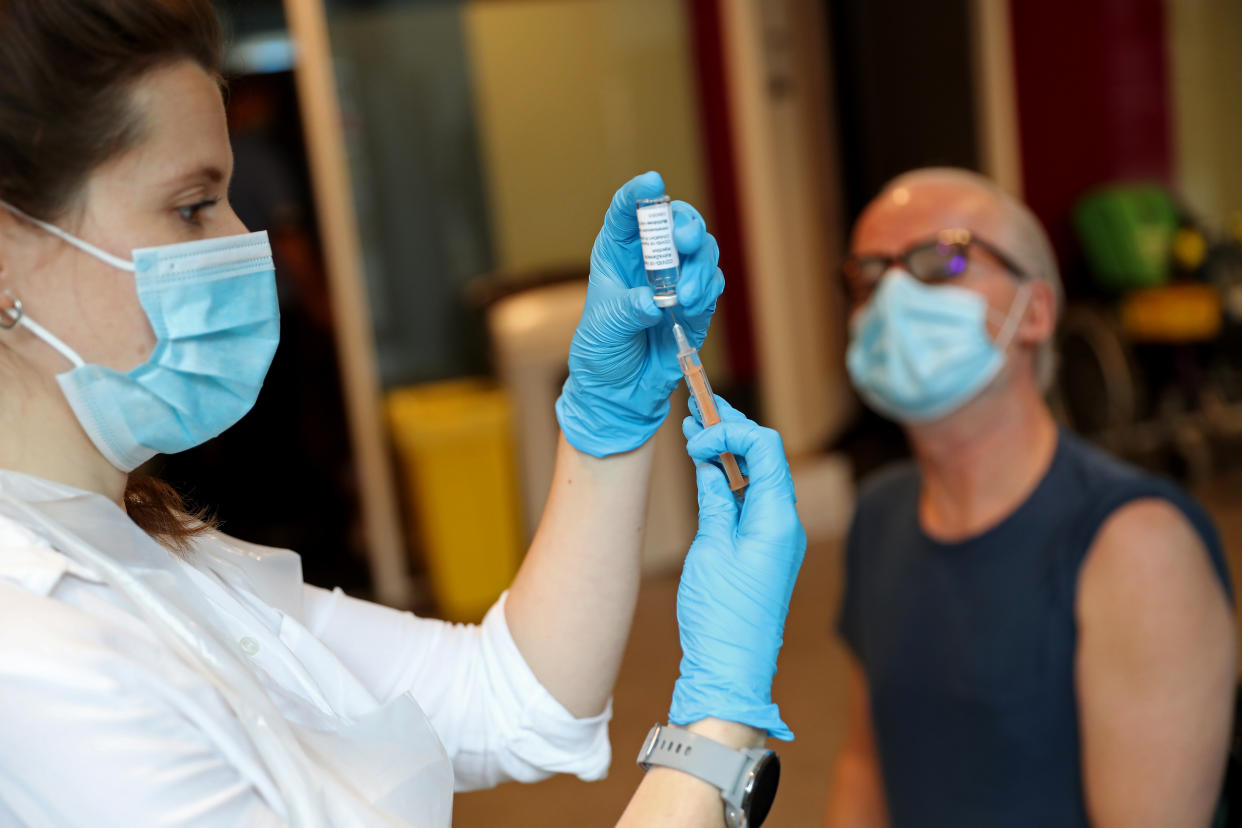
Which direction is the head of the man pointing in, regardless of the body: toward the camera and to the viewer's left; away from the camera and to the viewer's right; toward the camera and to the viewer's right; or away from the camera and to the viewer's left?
toward the camera and to the viewer's left

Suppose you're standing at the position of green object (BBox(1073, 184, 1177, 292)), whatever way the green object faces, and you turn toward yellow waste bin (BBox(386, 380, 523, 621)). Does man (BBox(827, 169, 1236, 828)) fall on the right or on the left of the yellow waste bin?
left

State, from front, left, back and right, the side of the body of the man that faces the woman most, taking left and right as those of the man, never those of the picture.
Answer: front

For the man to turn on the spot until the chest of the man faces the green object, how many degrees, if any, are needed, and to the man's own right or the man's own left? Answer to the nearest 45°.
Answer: approximately 135° to the man's own right

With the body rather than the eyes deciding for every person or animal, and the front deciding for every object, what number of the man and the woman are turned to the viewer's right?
1

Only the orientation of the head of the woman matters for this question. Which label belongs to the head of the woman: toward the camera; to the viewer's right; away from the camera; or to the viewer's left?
to the viewer's right

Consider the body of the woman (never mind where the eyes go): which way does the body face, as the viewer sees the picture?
to the viewer's right

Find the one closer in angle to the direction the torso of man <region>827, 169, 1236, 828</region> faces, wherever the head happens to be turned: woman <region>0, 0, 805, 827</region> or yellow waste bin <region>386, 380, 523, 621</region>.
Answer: the woman

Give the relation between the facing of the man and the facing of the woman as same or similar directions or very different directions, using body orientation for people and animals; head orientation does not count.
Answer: very different directions

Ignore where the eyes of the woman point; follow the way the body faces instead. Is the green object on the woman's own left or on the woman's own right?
on the woman's own left

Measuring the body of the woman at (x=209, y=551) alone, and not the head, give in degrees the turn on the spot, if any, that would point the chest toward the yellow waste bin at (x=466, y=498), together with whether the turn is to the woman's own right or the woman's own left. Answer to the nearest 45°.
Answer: approximately 90° to the woman's own left

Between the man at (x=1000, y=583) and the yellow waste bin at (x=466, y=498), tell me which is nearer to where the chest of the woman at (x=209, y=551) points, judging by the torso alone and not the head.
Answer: the man
